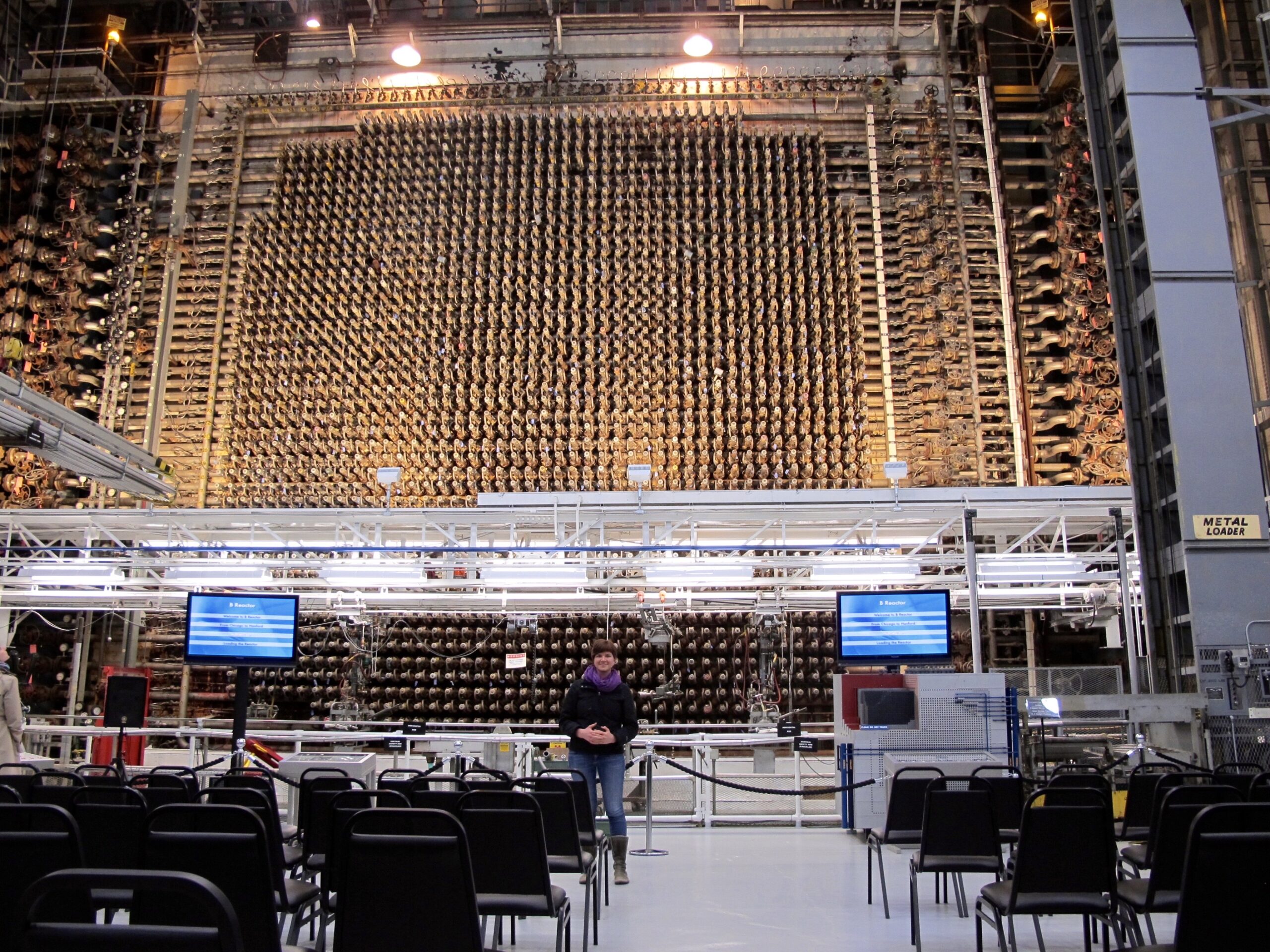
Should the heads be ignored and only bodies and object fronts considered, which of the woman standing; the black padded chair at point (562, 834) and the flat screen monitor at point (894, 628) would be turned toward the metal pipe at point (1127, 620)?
the black padded chair

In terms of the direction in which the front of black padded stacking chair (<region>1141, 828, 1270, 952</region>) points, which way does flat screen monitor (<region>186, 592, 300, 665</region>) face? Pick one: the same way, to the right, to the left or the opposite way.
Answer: the opposite way

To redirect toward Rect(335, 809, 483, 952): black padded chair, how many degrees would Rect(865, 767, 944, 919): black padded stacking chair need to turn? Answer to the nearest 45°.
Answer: approximately 135° to its left

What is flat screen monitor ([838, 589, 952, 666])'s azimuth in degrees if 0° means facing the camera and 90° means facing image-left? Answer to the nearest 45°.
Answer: approximately 0°

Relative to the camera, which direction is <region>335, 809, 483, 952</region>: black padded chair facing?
away from the camera

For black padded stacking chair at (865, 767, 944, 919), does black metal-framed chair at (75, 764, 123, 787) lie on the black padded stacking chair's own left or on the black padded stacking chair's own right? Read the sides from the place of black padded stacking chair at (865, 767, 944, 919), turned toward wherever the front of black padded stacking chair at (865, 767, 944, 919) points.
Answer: on the black padded stacking chair's own left

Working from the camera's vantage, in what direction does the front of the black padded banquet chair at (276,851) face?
facing away from the viewer and to the right of the viewer

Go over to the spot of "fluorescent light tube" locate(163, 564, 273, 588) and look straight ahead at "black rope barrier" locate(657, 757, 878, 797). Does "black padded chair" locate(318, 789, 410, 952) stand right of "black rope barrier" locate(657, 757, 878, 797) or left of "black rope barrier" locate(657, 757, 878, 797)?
right

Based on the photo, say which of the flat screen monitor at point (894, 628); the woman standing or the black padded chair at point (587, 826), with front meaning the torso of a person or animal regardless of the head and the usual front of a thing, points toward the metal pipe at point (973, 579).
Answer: the black padded chair
